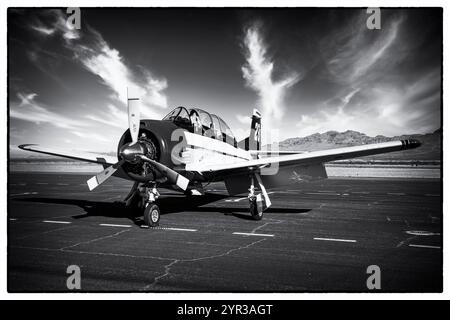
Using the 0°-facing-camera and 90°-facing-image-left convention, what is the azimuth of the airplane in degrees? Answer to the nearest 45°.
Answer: approximately 45°
